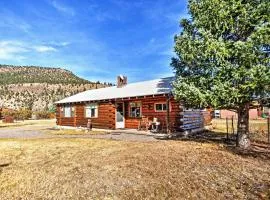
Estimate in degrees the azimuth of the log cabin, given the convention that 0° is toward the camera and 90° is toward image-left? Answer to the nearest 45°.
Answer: approximately 45°

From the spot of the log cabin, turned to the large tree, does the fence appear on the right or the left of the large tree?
left

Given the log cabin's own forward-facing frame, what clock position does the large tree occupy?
The large tree is roughly at 10 o'clock from the log cabin.

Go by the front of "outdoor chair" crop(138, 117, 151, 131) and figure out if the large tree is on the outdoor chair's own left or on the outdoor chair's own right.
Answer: on the outdoor chair's own left

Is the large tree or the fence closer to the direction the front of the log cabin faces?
the large tree

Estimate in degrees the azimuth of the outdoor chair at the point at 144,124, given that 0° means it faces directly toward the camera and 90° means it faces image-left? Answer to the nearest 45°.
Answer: approximately 45°

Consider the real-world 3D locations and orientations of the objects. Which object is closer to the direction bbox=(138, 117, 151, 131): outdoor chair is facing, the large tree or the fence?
the large tree
